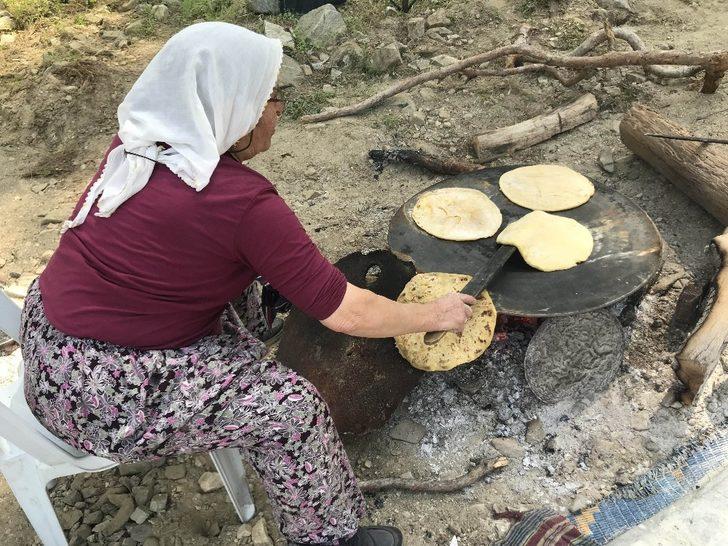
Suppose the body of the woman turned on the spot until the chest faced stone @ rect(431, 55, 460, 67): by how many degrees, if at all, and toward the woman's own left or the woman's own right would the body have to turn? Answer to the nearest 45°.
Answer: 0° — they already face it

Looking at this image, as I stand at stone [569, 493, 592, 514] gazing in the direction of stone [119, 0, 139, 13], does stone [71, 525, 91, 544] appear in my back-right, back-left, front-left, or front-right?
front-left

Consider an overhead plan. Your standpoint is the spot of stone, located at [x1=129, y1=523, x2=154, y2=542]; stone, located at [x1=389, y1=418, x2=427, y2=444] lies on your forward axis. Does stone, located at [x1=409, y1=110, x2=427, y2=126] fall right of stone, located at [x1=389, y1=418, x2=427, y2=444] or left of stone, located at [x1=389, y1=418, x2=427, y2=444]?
left

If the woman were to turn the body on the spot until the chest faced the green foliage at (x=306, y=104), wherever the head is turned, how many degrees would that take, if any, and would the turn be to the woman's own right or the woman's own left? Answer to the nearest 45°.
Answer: approximately 45° to the woman's own left

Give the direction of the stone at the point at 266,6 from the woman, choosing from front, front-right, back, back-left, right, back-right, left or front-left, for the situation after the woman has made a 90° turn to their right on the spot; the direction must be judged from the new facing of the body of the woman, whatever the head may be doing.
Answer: back-left

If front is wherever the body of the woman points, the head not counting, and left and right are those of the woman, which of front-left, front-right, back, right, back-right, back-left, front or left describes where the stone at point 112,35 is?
front-left

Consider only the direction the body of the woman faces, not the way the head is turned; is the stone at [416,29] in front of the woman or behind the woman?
in front

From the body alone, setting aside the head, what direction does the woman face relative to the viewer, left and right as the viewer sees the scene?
facing away from the viewer and to the right of the viewer

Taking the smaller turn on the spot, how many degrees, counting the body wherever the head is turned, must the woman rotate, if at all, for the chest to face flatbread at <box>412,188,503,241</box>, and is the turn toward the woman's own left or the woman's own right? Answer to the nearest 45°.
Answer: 0° — they already face it

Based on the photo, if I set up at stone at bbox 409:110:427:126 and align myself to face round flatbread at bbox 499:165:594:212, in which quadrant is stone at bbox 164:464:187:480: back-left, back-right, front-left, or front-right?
front-right

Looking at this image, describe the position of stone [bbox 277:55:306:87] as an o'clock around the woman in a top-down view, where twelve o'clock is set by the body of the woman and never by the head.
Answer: The stone is roughly at 11 o'clock from the woman.

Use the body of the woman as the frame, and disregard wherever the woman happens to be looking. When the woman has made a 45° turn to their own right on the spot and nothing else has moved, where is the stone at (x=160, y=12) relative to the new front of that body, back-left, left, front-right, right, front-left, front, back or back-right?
left

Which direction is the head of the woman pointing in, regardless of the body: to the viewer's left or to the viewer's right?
to the viewer's right
